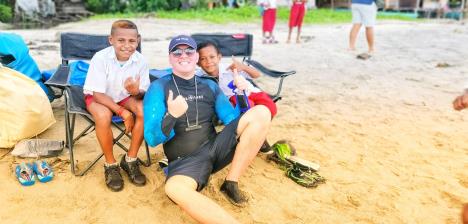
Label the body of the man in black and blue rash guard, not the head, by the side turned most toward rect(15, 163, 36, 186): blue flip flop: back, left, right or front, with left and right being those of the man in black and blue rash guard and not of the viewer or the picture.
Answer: right

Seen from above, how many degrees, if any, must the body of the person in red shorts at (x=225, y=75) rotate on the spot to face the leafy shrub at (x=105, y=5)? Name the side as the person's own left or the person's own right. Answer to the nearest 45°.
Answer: approximately 180°

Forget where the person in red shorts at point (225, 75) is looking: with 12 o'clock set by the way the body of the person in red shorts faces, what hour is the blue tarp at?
The blue tarp is roughly at 4 o'clock from the person in red shorts.

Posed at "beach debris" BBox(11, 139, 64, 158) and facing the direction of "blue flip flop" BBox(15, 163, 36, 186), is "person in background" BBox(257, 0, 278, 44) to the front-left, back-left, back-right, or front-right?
back-left

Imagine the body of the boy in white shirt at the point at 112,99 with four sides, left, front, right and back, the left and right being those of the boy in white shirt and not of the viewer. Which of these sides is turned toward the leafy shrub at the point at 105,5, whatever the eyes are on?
back

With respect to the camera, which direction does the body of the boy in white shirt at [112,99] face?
toward the camera
